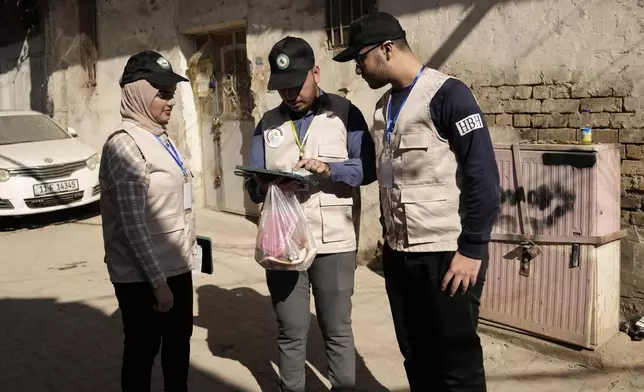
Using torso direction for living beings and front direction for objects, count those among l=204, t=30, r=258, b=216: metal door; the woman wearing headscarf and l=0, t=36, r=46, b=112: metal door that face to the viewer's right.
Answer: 1

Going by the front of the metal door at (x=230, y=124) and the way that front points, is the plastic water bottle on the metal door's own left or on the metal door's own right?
on the metal door's own left

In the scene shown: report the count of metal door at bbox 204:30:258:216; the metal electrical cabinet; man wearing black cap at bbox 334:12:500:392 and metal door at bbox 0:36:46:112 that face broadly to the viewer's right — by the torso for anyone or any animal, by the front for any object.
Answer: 0

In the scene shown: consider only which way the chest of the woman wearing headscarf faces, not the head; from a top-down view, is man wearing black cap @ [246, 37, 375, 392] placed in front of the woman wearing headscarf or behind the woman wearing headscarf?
in front

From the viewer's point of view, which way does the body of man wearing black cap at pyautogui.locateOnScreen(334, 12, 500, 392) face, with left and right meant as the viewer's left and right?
facing the viewer and to the left of the viewer

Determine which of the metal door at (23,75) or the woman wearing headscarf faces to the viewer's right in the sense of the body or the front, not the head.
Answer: the woman wearing headscarf

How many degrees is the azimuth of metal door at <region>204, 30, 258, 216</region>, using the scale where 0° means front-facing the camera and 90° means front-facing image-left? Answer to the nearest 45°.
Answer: approximately 45°

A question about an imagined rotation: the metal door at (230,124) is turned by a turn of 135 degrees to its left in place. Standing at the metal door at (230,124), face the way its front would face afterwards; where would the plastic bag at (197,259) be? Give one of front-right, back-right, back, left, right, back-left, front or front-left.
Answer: right

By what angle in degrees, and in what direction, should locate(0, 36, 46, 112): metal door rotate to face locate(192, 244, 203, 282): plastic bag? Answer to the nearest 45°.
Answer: approximately 45° to its left

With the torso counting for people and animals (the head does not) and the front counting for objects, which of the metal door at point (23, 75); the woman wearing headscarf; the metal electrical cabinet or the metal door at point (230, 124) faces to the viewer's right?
the woman wearing headscarf

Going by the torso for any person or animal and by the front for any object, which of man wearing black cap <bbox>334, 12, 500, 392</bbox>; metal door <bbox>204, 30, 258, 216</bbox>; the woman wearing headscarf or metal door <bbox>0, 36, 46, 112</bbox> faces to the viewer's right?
the woman wearing headscarf

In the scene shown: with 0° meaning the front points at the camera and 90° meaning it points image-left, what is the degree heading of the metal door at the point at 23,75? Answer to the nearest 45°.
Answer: approximately 45°

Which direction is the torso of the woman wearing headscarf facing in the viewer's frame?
to the viewer's right

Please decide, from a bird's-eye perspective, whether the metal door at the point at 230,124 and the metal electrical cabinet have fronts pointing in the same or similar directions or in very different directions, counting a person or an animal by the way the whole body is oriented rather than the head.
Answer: same or similar directions

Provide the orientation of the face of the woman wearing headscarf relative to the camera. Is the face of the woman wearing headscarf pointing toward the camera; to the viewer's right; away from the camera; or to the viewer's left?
to the viewer's right

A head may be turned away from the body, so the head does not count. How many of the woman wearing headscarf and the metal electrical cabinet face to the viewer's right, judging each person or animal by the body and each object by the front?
1
